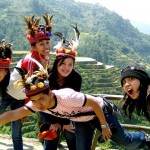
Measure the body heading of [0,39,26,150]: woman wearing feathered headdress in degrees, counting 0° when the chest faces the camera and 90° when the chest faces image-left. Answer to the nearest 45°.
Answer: approximately 45°
